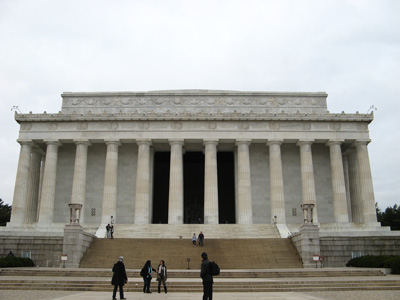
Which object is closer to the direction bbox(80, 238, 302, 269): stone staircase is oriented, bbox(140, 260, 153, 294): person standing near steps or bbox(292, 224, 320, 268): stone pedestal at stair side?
the person standing near steps

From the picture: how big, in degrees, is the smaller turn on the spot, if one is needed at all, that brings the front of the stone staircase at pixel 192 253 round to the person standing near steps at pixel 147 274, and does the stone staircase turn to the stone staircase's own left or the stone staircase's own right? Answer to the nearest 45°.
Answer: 0° — it already faces them

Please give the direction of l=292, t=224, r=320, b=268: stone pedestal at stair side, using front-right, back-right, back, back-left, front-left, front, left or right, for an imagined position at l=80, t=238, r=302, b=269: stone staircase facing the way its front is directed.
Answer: left

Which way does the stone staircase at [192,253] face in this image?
toward the camera

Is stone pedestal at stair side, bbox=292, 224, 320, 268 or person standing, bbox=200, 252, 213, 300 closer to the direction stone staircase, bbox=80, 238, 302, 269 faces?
the person standing

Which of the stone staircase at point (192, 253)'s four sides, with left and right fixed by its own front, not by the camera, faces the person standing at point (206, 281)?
front
